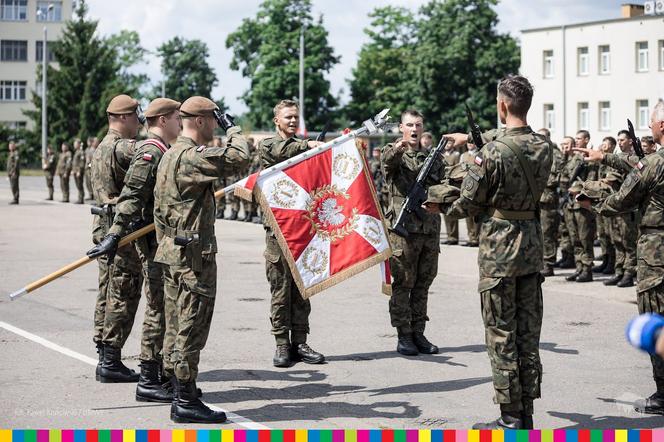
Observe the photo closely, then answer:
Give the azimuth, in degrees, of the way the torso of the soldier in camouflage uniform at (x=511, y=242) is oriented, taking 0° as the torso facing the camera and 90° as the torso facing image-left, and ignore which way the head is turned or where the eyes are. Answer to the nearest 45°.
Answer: approximately 135°

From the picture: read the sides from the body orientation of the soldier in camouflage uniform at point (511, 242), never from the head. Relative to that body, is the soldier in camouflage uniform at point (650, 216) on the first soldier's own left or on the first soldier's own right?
on the first soldier's own right

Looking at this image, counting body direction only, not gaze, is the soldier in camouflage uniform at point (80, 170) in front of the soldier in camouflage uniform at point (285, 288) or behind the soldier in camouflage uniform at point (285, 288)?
behind

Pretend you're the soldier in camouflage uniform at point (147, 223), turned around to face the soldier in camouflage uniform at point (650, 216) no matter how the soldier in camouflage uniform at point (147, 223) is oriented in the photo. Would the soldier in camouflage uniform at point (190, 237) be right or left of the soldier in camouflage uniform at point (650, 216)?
right

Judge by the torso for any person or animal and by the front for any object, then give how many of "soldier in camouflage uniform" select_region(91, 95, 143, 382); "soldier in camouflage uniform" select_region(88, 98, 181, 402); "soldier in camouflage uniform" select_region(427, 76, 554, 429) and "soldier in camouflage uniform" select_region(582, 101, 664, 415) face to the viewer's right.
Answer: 2

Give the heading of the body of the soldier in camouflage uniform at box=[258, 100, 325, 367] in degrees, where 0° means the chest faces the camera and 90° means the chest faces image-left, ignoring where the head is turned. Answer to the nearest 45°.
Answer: approximately 315°

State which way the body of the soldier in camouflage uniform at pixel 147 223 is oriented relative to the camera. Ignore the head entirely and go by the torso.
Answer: to the viewer's right

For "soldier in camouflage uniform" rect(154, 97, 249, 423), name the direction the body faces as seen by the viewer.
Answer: to the viewer's right

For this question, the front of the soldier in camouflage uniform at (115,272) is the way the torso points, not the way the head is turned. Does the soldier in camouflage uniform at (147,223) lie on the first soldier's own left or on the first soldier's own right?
on the first soldier's own right

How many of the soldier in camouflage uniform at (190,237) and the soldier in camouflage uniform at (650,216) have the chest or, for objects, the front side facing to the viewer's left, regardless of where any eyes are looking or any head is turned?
1

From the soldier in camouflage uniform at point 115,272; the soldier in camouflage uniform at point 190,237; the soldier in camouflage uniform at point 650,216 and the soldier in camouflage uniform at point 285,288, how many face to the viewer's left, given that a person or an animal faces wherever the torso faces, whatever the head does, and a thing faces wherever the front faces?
1

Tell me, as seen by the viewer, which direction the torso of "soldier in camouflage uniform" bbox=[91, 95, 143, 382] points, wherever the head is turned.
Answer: to the viewer's right

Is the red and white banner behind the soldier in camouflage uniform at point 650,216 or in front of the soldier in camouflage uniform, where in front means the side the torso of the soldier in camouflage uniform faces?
in front

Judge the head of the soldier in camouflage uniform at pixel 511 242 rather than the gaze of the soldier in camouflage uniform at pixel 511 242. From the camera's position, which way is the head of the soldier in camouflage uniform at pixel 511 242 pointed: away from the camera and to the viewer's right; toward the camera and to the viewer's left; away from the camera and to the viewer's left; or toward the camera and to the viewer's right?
away from the camera and to the viewer's left

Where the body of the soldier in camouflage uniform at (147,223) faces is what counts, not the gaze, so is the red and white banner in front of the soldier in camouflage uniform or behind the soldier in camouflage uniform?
in front

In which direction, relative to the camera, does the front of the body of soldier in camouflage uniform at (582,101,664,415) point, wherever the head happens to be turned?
to the viewer's left

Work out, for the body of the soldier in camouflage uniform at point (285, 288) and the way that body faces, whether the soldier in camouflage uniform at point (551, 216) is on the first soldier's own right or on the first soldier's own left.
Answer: on the first soldier's own left

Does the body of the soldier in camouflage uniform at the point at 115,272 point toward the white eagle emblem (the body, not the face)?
yes
